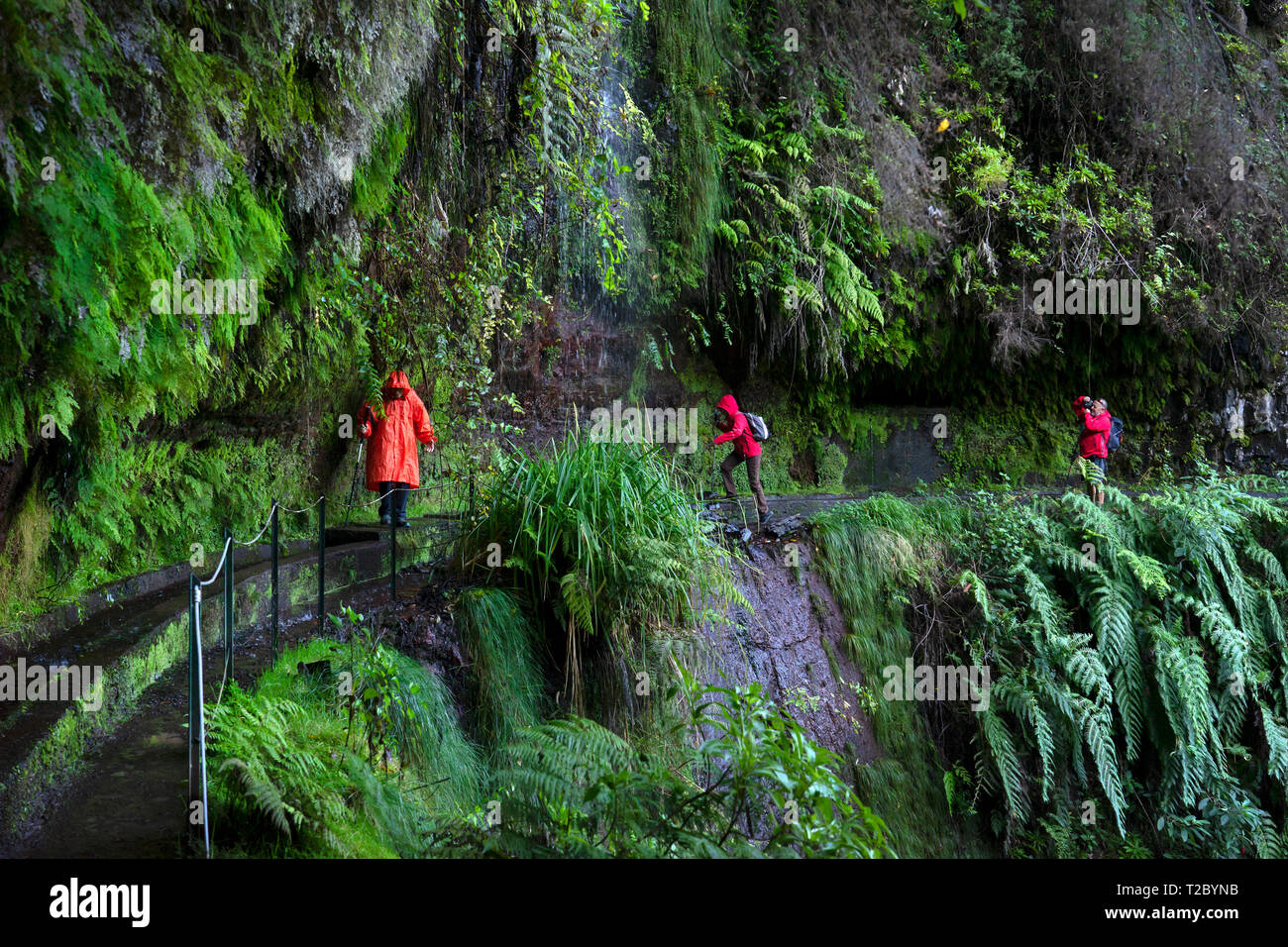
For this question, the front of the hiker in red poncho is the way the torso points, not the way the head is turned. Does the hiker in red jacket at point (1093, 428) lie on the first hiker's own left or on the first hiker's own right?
on the first hiker's own left

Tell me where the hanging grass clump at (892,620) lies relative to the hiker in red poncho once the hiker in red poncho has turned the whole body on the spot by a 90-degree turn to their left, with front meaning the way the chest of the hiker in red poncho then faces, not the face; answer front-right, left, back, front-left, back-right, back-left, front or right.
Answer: front

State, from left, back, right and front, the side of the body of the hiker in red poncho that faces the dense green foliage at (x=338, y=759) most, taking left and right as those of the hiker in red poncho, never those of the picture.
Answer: front

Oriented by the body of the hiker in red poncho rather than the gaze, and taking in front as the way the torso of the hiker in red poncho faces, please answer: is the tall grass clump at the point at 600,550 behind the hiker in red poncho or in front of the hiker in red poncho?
in front

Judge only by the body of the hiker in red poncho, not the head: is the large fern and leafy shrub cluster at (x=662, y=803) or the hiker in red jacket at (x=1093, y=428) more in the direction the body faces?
the large fern and leafy shrub cluster

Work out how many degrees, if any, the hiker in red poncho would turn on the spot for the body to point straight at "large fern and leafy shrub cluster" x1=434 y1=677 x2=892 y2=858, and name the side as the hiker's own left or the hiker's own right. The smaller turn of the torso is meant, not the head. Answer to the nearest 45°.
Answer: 0° — they already face it

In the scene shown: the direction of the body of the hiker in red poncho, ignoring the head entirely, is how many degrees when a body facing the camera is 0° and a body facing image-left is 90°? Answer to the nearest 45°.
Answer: approximately 0°

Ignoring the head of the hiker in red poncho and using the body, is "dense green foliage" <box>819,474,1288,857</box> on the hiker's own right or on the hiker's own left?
on the hiker's own left

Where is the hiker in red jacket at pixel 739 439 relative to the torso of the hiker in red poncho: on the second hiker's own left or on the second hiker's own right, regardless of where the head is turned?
on the second hiker's own left
